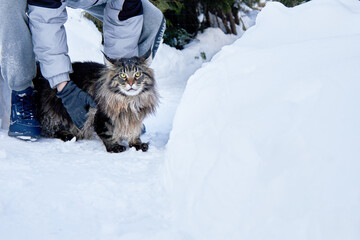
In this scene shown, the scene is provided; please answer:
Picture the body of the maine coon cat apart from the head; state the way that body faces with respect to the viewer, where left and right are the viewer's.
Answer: facing the viewer and to the right of the viewer
